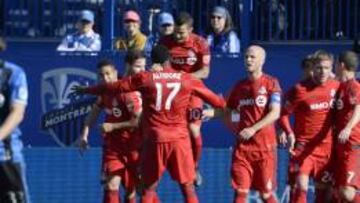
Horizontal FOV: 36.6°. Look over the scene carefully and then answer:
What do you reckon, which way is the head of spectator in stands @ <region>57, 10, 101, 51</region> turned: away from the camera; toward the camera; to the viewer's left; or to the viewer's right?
toward the camera

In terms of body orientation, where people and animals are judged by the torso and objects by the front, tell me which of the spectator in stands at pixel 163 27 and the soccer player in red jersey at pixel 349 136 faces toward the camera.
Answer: the spectator in stands

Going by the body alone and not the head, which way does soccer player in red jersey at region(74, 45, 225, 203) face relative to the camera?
away from the camera

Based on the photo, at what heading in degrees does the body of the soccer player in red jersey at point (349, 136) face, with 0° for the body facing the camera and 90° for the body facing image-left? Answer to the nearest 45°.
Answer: approximately 90°

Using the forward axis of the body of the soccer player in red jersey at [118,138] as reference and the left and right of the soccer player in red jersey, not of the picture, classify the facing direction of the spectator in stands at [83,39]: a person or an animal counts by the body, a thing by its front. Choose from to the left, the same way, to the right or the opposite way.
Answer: the same way

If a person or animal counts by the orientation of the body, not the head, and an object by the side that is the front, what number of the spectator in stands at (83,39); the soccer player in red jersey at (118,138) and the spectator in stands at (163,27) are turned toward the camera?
3

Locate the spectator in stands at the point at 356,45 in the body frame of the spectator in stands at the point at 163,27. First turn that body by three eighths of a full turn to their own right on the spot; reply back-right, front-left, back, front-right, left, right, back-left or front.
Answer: back-right

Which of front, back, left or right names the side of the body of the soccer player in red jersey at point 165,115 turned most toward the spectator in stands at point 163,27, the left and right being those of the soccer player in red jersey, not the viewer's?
front

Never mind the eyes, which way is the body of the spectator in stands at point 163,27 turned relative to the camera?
toward the camera

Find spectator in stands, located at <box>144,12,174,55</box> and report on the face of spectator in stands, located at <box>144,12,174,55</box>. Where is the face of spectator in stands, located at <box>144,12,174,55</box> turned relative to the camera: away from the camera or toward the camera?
toward the camera

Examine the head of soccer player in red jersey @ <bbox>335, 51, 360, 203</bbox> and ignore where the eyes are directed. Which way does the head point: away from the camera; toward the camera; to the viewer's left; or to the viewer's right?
to the viewer's left

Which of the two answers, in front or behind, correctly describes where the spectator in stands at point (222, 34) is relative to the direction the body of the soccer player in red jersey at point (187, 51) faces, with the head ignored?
behind

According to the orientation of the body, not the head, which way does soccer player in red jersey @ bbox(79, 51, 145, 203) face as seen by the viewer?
toward the camera
